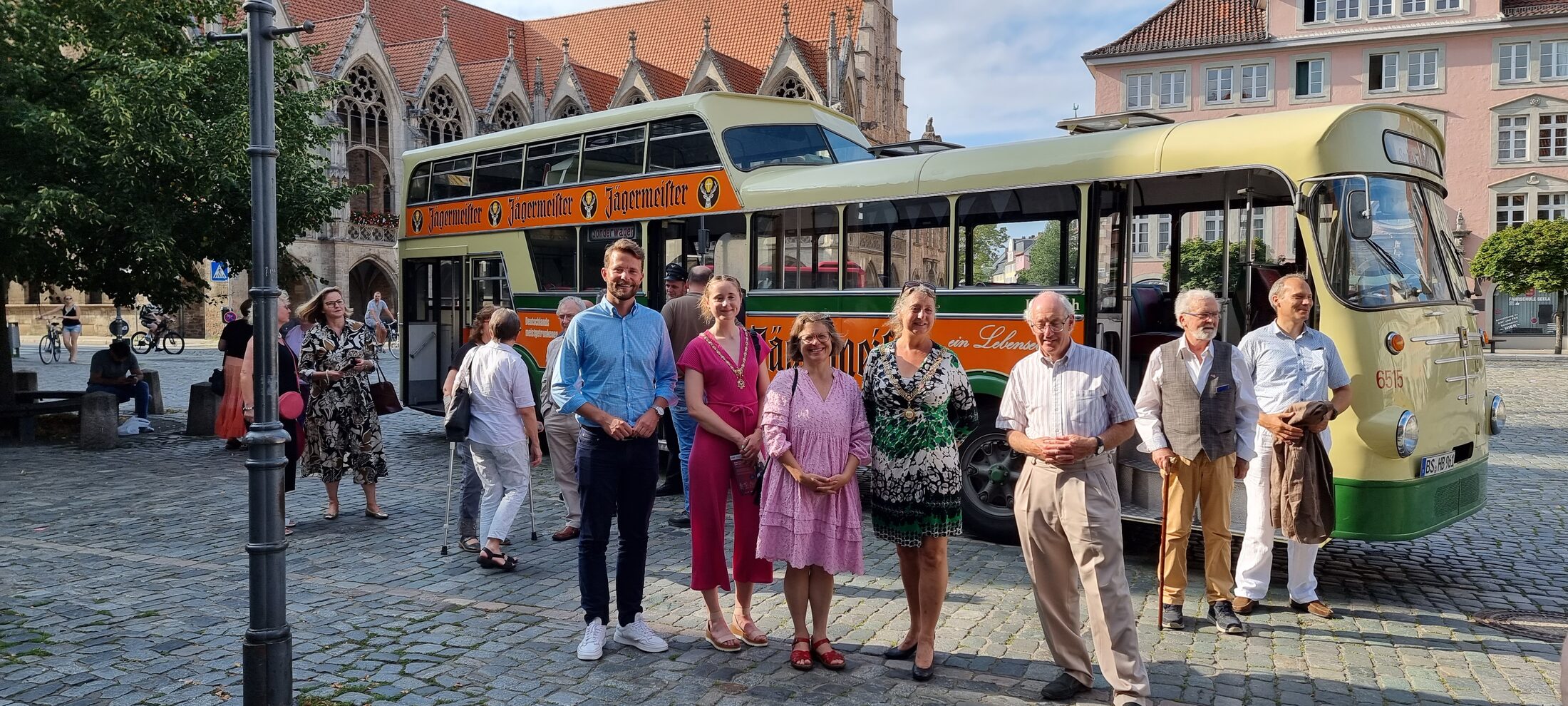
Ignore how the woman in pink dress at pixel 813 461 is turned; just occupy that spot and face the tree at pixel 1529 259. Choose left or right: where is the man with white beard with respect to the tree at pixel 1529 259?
right

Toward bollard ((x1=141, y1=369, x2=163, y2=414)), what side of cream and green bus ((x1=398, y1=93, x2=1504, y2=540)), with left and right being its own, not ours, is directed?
back

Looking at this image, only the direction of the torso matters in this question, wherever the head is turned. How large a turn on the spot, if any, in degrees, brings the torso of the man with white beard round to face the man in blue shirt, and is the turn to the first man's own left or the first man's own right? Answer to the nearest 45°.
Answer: approximately 45° to the first man's own right

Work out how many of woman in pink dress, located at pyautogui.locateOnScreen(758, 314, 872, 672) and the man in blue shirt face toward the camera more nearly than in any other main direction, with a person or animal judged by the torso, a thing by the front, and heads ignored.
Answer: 2

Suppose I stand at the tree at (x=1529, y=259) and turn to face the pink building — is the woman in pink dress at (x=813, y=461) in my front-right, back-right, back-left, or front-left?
back-left

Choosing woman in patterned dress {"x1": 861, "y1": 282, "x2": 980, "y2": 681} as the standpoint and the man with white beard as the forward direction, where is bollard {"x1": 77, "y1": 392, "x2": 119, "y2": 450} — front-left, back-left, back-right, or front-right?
back-left

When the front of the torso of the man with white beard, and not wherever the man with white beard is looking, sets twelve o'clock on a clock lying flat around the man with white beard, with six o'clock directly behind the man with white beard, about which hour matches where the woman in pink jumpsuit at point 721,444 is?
The woman in pink jumpsuit is roughly at 2 o'clock from the man with white beard.

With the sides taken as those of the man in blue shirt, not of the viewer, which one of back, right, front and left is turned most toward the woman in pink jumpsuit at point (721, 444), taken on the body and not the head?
left

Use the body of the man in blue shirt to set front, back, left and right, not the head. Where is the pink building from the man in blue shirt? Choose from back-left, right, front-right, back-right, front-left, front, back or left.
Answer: back-left

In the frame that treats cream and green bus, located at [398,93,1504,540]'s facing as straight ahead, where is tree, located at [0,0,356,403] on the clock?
The tree is roughly at 5 o'clock from the cream and green bus.

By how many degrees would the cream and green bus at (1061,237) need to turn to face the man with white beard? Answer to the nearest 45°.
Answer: approximately 45° to its right
